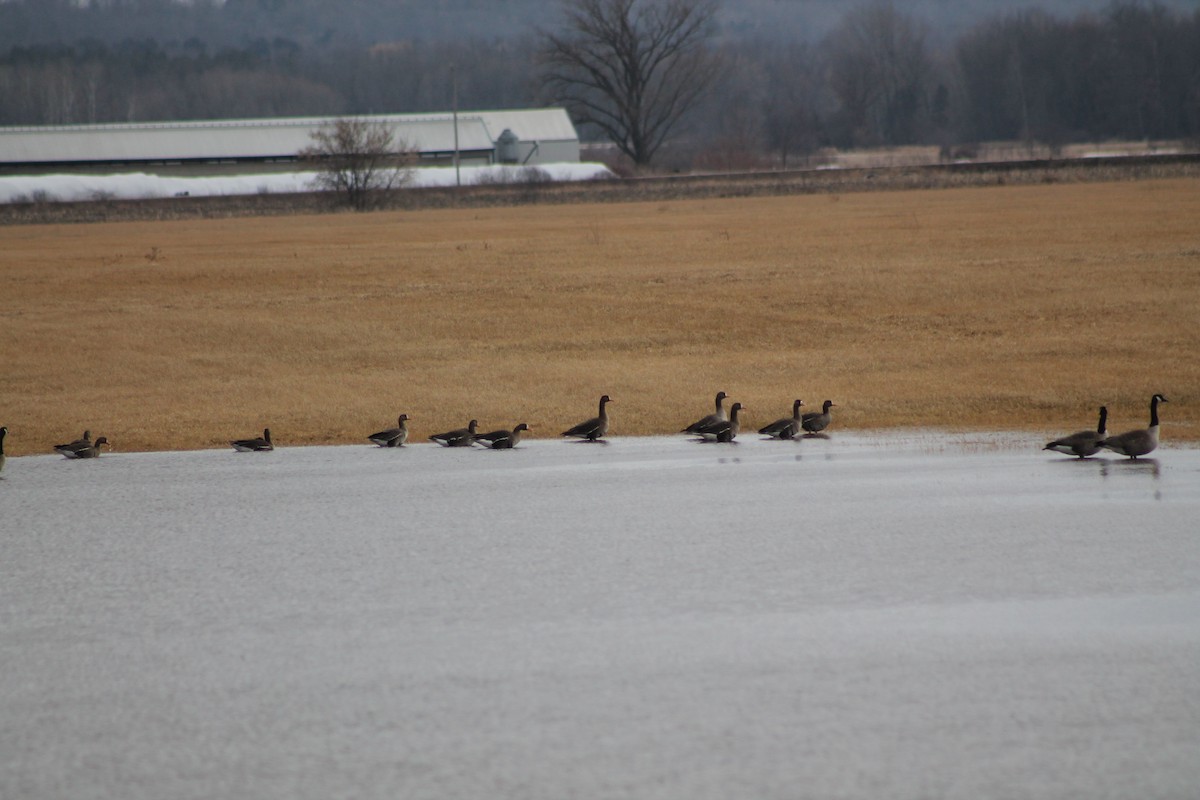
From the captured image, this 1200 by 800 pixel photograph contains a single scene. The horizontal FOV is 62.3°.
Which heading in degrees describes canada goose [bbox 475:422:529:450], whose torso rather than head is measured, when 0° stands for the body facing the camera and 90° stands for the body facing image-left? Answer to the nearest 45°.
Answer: approximately 270°

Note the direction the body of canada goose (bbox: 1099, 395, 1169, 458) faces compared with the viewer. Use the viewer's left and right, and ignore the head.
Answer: facing to the right of the viewer

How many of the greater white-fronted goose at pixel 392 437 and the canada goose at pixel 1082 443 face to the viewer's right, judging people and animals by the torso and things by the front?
2

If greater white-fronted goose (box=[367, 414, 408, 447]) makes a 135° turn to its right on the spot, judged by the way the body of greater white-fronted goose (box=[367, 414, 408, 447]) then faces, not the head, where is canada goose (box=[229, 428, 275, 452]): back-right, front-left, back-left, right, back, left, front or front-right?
front-right

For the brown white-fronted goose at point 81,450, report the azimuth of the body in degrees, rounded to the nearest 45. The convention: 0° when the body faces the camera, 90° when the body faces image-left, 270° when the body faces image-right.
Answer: approximately 270°

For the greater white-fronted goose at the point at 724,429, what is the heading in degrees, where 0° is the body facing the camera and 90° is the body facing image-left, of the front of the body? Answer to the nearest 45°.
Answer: approximately 270°

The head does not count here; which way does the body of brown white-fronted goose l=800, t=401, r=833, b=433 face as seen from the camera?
to the viewer's right

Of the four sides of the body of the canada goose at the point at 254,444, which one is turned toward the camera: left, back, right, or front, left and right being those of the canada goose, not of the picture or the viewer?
right

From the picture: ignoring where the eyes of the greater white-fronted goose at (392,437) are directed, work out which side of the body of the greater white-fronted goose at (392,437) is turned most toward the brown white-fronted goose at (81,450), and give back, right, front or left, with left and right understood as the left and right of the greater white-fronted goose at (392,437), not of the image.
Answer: back

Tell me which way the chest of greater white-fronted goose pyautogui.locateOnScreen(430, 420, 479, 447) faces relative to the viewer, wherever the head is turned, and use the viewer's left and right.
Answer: facing to the right of the viewer
